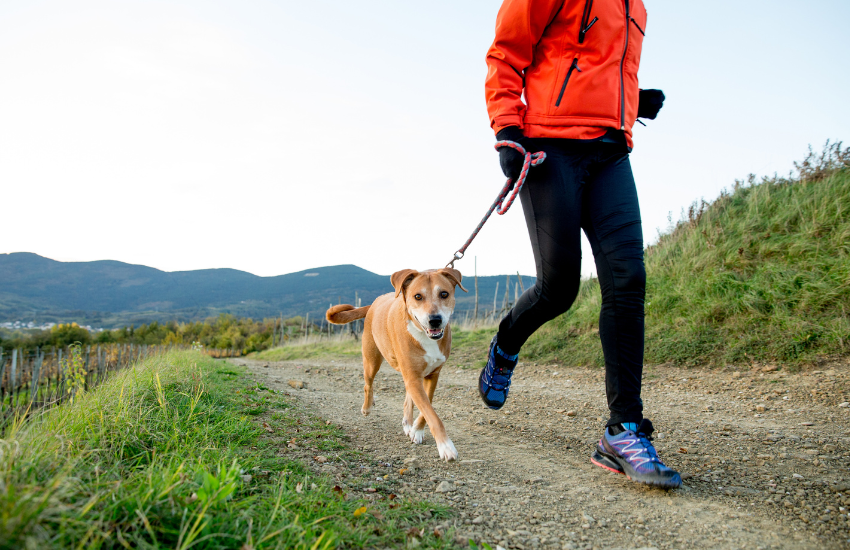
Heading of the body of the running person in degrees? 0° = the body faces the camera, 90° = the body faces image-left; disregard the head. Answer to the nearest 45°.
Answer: approximately 315°

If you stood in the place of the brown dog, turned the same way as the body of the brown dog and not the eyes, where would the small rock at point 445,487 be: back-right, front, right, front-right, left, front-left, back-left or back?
front-right

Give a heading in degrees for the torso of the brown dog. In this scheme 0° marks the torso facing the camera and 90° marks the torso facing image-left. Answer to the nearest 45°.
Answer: approximately 315°
